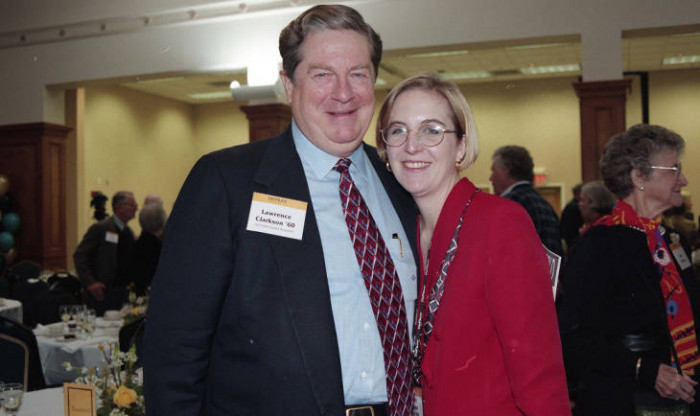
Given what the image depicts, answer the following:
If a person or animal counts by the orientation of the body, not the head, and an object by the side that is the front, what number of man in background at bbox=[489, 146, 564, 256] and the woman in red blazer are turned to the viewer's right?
0

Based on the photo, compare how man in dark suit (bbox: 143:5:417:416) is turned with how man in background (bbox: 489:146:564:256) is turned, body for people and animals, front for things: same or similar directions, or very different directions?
very different directions

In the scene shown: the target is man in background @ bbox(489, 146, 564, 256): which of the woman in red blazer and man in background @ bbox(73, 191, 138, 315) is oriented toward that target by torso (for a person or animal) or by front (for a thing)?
man in background @ bbox(73, 191, 138, 315)

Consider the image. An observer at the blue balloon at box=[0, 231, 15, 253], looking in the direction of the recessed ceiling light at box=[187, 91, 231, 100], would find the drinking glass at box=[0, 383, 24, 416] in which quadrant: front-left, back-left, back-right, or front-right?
back-right

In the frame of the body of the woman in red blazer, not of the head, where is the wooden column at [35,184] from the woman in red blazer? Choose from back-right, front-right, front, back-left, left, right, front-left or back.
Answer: right

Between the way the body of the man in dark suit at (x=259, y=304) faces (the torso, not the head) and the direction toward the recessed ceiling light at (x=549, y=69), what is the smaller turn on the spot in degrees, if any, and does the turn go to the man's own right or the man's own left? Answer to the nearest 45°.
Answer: approximately 90° to the man's own left
